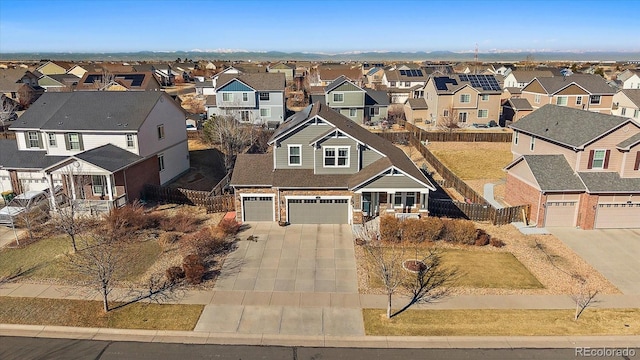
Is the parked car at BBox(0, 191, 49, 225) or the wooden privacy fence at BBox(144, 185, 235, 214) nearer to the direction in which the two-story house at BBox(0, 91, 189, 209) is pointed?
the parked car

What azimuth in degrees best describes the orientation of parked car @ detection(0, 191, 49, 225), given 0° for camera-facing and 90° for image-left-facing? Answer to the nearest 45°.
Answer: approximately 45°

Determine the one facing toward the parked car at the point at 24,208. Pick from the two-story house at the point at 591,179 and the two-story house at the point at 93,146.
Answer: the two-story house at the point at 93,146

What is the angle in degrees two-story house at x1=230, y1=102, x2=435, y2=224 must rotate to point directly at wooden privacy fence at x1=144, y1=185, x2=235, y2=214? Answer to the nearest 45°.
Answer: approximately 90° to its right

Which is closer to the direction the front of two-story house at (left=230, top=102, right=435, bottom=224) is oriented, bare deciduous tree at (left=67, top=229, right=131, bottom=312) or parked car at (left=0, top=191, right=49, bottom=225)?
the bare deciduous tree

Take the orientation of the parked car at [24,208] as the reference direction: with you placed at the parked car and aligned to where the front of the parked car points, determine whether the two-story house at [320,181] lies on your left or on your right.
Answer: on your left

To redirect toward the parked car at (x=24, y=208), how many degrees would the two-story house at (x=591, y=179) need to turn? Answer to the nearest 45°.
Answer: approximately 90° to its right

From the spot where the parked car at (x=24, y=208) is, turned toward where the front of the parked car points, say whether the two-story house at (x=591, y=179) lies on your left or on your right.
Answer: on your left

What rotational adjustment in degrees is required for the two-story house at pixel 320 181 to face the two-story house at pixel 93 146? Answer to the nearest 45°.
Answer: approximately 90° to its right

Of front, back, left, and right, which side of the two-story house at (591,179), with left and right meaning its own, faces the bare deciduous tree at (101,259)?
right
